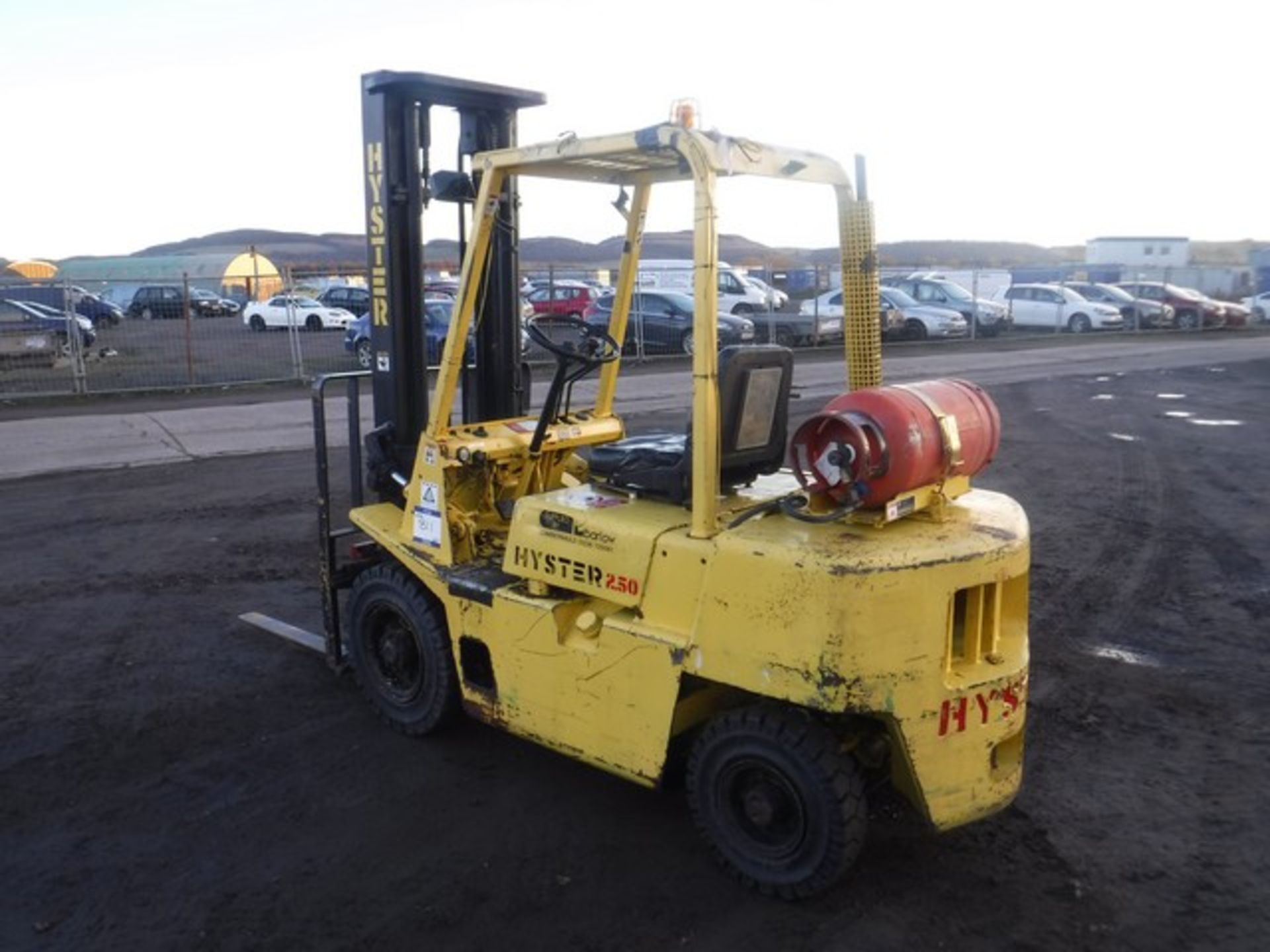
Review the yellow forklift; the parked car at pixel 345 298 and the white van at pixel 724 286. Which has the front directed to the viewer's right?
the white van

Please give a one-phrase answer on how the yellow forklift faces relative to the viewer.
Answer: facing away from the viewer and to the left of the viewer

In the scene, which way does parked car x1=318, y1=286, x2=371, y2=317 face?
to the viewer's left

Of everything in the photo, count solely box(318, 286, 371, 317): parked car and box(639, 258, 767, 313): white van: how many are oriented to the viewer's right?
1

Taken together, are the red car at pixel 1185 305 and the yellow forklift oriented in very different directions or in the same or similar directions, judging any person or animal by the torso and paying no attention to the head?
very different directions

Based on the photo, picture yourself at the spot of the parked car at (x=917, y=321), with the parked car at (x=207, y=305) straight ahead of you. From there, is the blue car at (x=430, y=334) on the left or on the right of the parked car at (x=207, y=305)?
left
